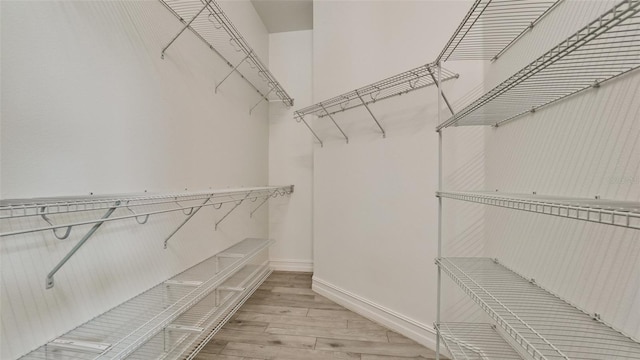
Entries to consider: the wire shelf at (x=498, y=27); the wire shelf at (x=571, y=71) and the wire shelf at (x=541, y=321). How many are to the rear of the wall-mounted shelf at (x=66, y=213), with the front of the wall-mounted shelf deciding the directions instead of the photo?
0

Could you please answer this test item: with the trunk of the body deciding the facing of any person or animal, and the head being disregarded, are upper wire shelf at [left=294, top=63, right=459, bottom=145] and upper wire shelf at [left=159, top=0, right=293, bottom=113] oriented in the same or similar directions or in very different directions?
very different directions

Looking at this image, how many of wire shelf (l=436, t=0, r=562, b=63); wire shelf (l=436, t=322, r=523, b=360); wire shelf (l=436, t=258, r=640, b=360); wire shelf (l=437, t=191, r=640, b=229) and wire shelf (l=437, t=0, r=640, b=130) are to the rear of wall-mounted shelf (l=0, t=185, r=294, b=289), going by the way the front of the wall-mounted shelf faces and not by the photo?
0

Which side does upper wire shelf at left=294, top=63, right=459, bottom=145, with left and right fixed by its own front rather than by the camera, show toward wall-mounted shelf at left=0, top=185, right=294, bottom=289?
front

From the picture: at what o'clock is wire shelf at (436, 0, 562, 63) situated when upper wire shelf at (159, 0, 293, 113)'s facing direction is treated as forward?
The wire shelf is roughly at 1 o'clock from the upper wire shelf.

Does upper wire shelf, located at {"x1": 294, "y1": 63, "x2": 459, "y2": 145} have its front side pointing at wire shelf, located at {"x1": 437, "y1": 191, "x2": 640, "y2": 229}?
no

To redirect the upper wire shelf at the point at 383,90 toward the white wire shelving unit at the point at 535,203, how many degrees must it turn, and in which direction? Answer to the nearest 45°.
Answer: approximately 90° to its left

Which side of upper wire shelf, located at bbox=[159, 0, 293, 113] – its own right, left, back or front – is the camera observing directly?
right

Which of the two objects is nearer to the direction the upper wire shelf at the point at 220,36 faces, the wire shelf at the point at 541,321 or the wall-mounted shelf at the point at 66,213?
the wire shelf

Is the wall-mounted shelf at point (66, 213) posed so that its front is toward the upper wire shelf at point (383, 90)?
no

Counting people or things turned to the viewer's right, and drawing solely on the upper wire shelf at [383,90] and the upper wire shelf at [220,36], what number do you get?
1

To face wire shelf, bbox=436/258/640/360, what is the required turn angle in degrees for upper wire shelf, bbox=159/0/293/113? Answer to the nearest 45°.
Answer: approximately 45° to its right
